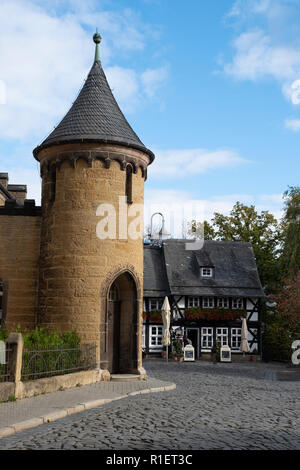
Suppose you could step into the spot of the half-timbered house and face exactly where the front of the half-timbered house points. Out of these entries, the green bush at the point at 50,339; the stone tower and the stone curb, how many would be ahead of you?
3

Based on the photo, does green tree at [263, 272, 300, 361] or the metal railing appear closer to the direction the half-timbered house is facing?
the metal railing

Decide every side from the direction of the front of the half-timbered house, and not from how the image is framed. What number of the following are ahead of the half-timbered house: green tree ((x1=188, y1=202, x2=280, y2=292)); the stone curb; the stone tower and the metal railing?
3

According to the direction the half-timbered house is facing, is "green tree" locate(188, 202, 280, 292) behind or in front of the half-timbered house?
behind

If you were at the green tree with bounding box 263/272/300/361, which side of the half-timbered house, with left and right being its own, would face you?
left

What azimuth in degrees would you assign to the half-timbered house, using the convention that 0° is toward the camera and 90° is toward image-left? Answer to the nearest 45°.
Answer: approximately 0°

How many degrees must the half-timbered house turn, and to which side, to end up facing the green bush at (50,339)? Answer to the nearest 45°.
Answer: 0° — it already faces it

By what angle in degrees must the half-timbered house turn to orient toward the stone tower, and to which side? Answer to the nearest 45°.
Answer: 0° — it already faces it

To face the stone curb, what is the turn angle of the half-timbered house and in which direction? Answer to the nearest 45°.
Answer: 0° — it already faces it
